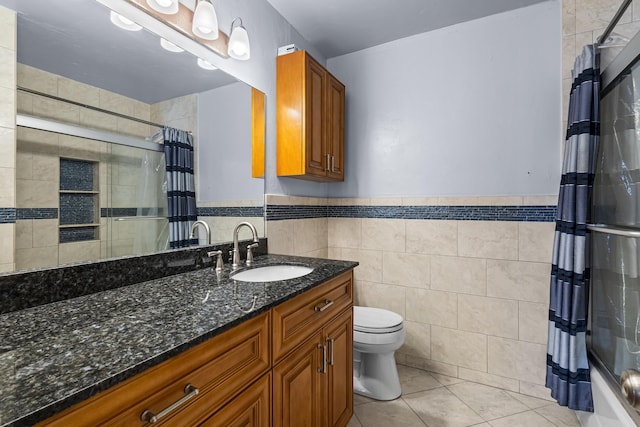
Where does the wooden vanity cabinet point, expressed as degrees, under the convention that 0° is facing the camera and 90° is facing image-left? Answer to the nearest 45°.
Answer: approximately 315°

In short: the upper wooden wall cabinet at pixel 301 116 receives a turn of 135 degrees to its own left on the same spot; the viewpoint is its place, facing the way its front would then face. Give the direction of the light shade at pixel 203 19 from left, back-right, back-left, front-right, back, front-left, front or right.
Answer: back-left

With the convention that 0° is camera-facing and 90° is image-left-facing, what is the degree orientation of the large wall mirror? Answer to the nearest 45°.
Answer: approximately 315°

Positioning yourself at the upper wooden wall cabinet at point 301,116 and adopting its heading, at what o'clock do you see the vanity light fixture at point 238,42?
The vanity light fixture is roughly at 3 o'clock from the upper wooden wall cabinet.
